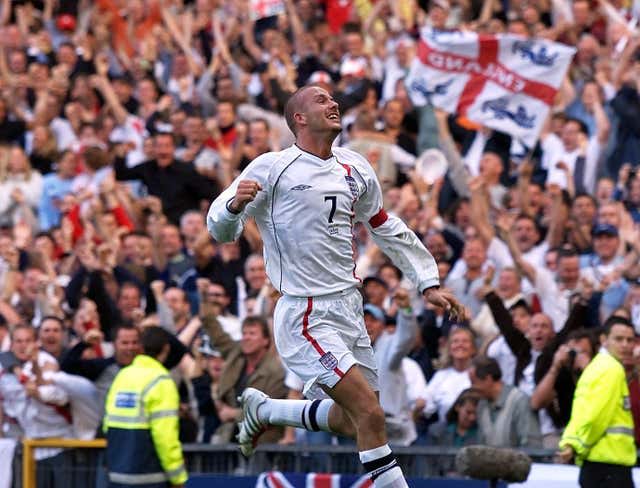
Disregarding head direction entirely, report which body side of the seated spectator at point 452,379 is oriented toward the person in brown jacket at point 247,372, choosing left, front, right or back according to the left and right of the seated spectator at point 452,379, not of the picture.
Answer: right

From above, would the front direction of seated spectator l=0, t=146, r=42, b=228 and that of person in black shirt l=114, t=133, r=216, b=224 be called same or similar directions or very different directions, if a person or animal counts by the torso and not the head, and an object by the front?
same or similar directions

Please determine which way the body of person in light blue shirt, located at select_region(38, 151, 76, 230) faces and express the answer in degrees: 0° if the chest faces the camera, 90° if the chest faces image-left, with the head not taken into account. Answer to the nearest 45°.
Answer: approximately 315°

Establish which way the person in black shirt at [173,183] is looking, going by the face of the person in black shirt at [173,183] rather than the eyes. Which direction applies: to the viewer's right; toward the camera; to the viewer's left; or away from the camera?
toward the camera

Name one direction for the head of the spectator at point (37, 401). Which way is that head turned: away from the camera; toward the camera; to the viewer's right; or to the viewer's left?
toward the camera

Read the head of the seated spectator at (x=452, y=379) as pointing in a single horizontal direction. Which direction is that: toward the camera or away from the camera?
toward the camera

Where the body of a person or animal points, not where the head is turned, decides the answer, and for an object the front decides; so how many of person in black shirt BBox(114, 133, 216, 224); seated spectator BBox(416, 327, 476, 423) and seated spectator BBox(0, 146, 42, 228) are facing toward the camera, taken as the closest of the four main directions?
3

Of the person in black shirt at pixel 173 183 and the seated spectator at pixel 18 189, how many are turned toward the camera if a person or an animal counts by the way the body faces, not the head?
2

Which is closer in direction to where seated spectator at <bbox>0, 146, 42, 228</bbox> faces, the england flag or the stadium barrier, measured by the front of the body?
the stadium barrier

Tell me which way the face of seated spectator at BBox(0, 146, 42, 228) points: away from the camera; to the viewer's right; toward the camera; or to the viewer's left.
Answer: toward the camera

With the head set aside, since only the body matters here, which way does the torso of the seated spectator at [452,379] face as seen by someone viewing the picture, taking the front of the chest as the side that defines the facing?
toward the camera

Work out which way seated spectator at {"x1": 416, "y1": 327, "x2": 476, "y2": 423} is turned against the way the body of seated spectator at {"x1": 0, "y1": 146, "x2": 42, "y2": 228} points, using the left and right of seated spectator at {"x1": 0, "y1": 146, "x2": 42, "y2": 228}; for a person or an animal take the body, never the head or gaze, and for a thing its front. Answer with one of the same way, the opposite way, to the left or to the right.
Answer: the same way

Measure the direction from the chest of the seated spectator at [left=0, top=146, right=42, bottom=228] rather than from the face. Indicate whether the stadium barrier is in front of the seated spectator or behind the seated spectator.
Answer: in front
